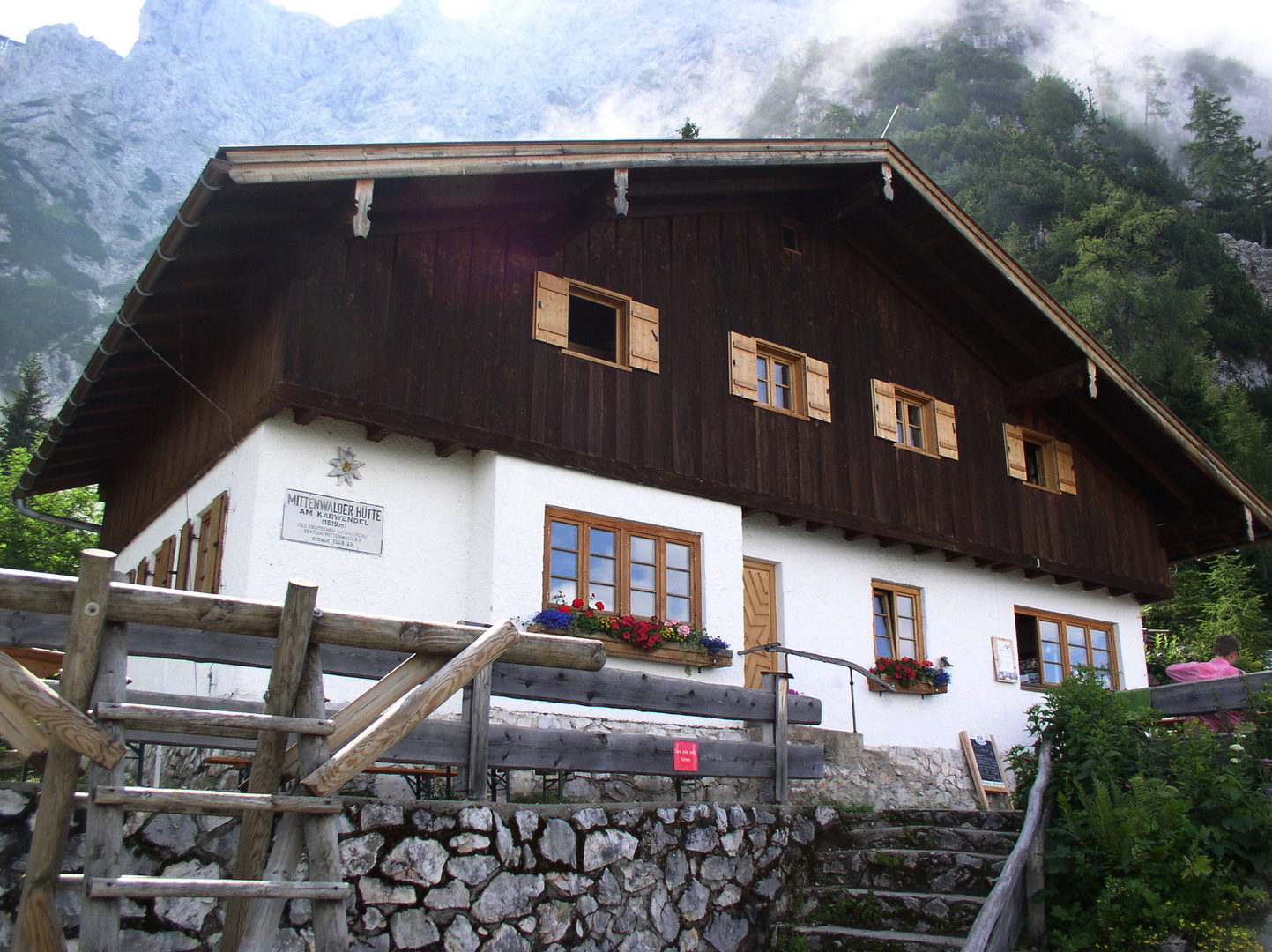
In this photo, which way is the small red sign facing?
toward the camera

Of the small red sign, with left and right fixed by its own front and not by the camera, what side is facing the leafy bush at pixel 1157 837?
left

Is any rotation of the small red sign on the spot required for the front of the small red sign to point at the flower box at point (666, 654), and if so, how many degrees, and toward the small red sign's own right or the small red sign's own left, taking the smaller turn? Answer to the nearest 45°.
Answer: approximately 180°

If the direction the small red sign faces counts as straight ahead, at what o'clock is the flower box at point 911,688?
The flower box is roughly at 7 o'clock from the small red sign.

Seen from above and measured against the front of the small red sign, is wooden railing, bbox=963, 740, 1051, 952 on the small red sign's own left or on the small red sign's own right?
on the small red sign's own left

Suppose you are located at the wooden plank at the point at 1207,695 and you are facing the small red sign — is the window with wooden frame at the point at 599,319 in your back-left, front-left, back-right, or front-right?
front-right

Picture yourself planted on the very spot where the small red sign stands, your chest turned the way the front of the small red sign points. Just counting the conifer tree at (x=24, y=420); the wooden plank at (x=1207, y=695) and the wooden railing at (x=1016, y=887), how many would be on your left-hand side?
2

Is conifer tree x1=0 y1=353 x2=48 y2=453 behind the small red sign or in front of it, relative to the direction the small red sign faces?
behind

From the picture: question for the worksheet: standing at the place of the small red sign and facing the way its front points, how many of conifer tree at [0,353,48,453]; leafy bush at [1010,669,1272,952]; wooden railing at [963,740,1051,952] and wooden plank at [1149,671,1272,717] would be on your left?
3

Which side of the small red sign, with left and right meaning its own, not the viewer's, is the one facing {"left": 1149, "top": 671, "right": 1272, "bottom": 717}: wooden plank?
left

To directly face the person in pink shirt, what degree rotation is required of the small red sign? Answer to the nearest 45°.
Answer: approximately 135° to its left
